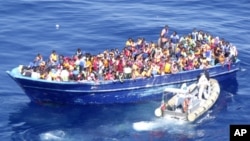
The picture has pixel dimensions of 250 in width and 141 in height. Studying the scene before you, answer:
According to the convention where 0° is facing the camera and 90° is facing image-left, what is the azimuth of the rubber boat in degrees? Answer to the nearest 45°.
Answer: approximately 225°
